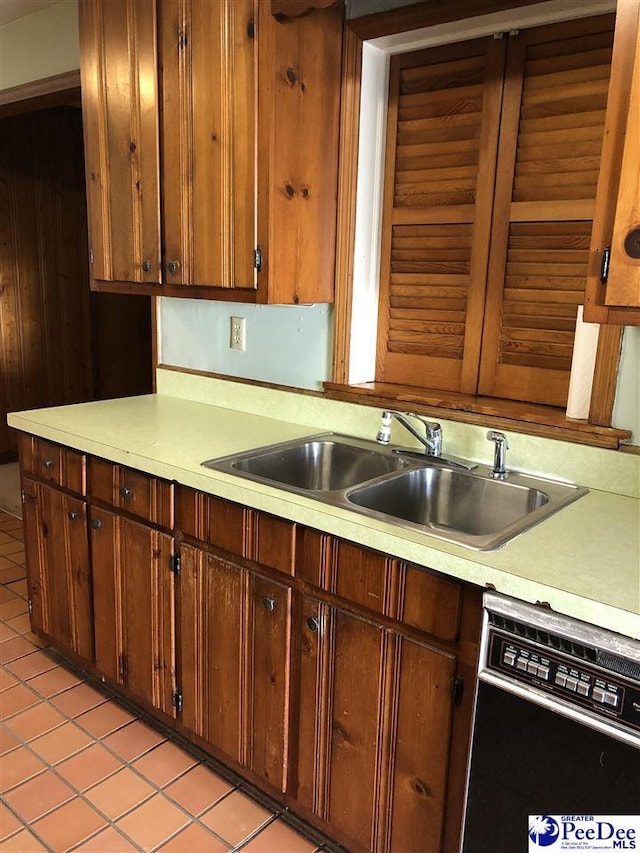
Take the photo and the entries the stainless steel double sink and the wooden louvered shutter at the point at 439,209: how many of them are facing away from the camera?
0

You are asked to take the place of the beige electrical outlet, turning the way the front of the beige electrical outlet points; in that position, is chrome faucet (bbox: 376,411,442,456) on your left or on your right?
on your left

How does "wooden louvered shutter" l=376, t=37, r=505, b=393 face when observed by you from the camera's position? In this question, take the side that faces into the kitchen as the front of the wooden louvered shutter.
facing the viewer and to the left of the viewer

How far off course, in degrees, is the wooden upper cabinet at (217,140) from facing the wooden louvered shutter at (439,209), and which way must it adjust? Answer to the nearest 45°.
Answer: approximately 135° to its left

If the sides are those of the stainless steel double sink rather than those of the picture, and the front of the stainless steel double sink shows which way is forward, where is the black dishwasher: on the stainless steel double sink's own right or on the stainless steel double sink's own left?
on the stainless steel double sink's own left

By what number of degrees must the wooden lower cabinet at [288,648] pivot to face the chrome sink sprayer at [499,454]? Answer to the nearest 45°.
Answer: approximately 135° to its left

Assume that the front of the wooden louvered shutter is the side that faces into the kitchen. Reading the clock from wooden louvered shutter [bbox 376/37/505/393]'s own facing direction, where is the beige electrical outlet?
The beige electrical outlet is roughly at 2 o'clock from the wooden louvered shutter.

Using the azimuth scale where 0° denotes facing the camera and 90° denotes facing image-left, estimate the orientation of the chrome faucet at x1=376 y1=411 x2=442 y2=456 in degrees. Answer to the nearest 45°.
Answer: approximately 90°
